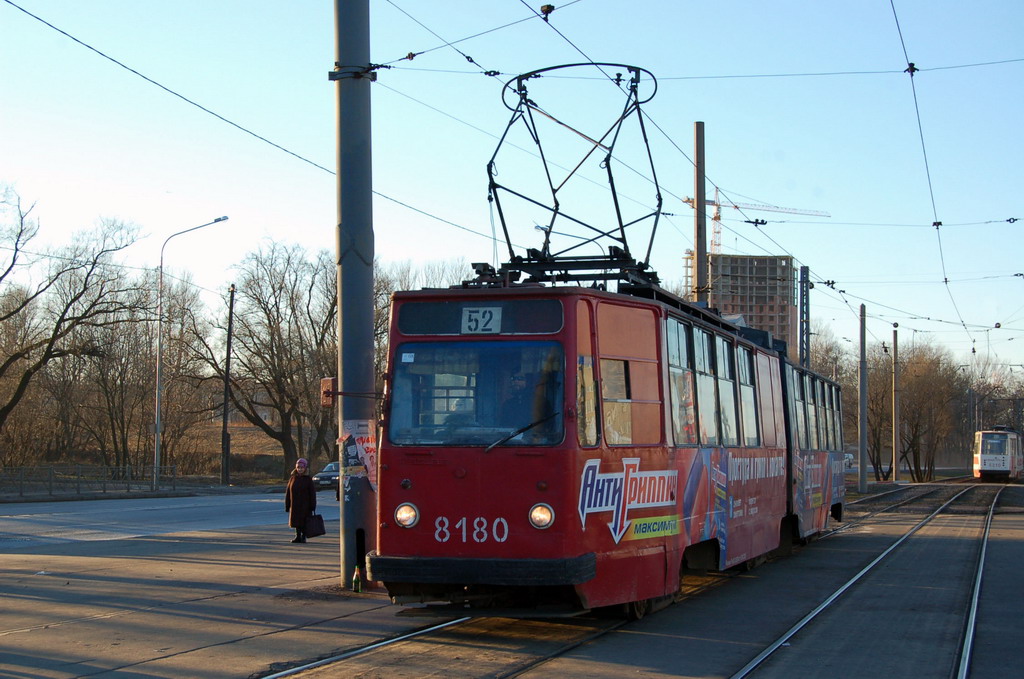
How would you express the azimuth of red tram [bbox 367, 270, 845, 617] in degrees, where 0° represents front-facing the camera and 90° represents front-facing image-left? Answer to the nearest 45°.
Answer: approximately 45°

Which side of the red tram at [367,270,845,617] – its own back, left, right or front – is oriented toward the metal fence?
right

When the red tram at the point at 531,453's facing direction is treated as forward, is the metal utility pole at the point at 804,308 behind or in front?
behind

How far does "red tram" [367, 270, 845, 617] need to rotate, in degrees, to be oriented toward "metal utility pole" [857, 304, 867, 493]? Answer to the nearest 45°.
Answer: approximately 135° to its right

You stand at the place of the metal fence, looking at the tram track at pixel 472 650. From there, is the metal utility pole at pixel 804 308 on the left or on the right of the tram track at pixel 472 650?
left

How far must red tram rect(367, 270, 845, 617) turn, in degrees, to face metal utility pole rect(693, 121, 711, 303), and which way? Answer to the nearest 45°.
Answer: approximately 135° to its right

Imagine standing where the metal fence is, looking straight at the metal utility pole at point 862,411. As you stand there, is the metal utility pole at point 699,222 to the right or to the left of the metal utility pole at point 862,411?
right
